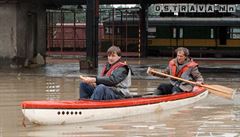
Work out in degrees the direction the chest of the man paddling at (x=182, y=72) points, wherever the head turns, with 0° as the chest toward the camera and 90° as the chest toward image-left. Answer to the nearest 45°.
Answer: approximately 45°

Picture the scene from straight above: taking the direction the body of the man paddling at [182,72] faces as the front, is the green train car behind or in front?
behind

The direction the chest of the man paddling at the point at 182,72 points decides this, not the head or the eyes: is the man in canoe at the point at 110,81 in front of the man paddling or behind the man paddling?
in front

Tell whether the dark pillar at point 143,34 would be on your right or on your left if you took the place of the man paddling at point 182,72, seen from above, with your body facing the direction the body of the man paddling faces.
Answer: on your right

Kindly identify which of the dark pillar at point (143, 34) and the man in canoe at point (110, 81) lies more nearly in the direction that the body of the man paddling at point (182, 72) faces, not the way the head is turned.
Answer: the man in canoe

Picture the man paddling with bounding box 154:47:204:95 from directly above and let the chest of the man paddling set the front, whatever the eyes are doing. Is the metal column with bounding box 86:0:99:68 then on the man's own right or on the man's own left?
on the man's own right

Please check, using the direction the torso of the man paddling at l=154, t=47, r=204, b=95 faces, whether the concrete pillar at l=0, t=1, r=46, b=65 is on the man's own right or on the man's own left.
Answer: on the man's own right

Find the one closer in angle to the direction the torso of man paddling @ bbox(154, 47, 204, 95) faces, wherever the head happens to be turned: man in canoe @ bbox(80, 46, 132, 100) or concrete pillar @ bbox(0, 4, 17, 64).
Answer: the man in canoe
